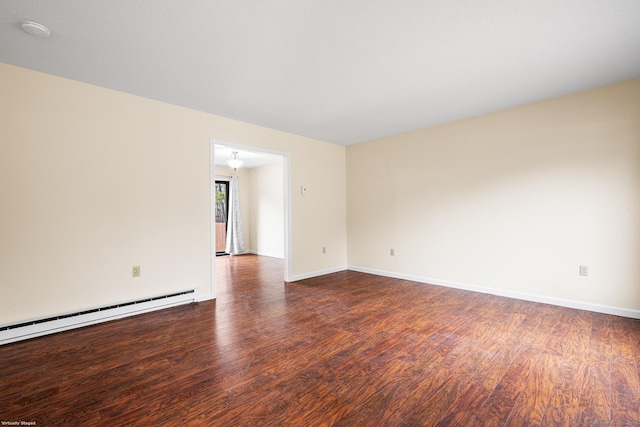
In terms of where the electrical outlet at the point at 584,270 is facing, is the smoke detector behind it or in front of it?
in front

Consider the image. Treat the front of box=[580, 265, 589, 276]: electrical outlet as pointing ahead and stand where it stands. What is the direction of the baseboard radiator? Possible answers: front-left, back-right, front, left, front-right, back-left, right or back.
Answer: front-right

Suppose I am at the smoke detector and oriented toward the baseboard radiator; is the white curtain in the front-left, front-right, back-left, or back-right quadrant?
front-right

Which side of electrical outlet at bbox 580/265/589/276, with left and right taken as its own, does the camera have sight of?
front

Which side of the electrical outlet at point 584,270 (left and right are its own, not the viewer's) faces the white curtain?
right

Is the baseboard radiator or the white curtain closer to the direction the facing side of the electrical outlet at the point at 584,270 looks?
the baseboard radiator

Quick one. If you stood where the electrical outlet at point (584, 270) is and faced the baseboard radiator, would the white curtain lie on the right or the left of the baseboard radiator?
right

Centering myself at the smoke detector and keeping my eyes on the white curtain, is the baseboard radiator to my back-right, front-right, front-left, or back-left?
front-left

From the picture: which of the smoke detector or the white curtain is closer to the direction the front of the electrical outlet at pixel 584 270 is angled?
the smoke detector
